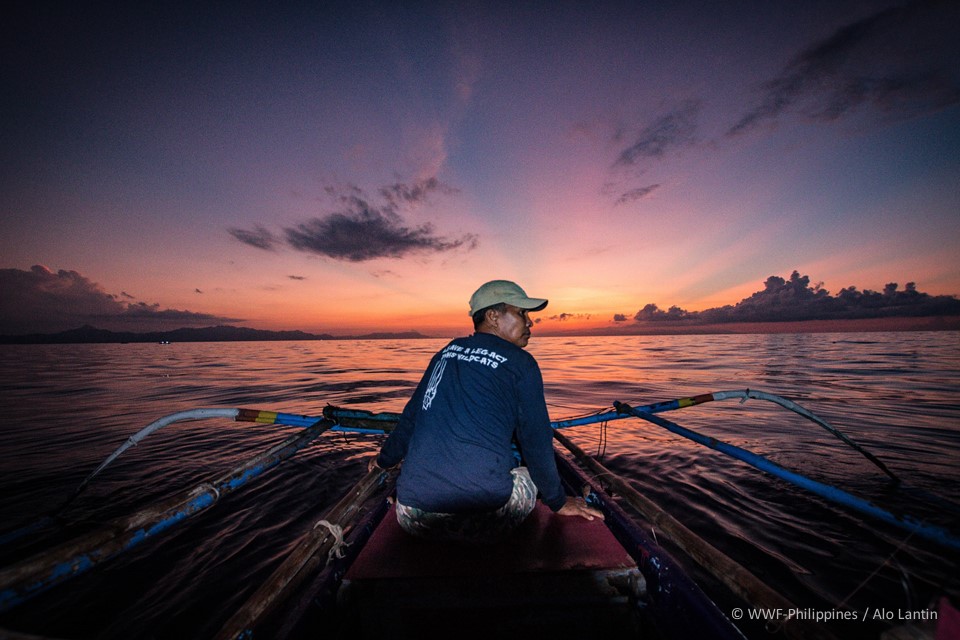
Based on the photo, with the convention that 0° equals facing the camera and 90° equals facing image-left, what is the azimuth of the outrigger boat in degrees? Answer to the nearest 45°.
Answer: approximately 180°

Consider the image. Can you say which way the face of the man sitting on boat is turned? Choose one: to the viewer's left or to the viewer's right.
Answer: to the viewer's right
